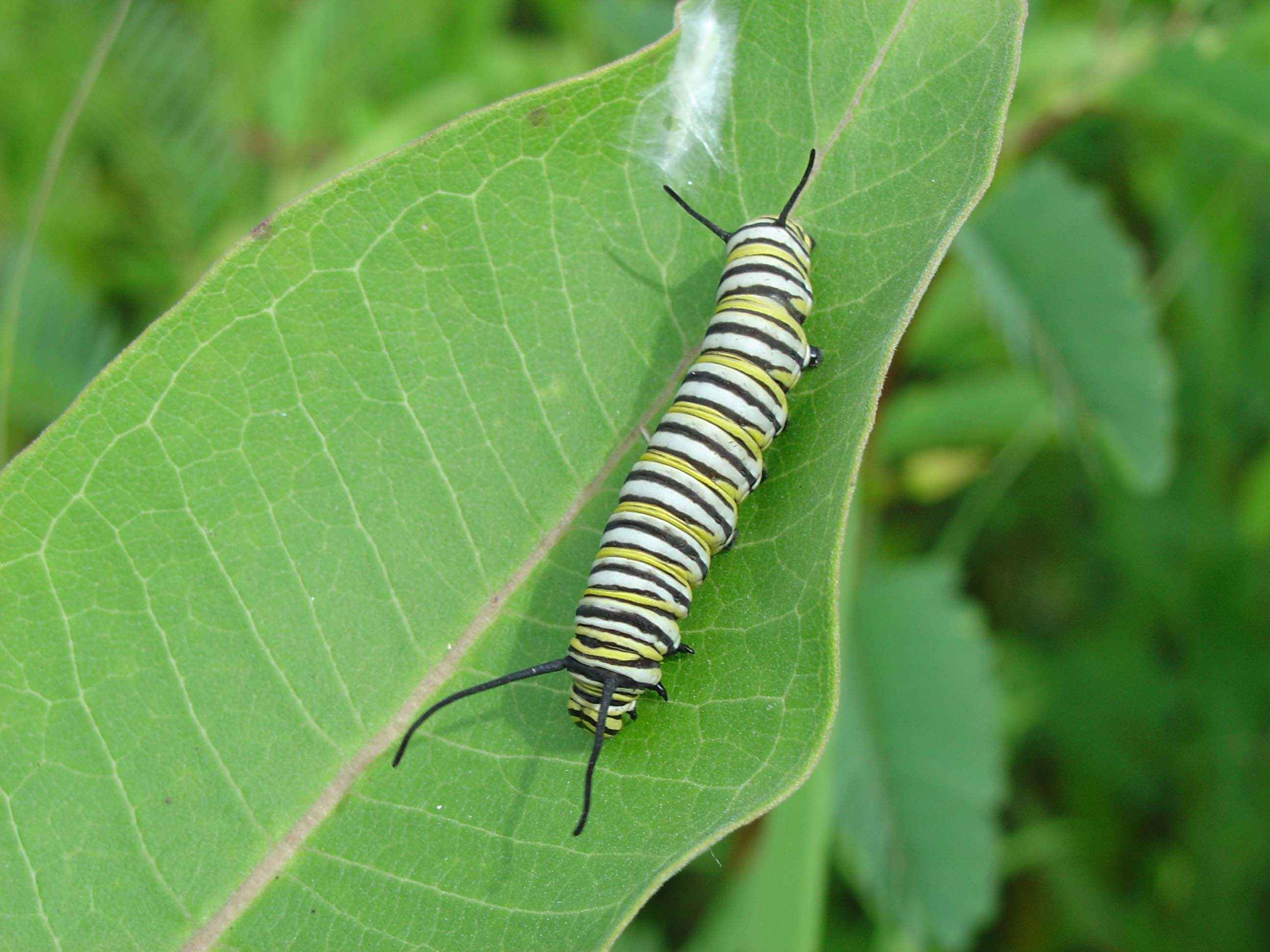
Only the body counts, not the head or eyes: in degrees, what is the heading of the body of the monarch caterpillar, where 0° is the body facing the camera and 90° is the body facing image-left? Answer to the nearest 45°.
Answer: approximately 0°
